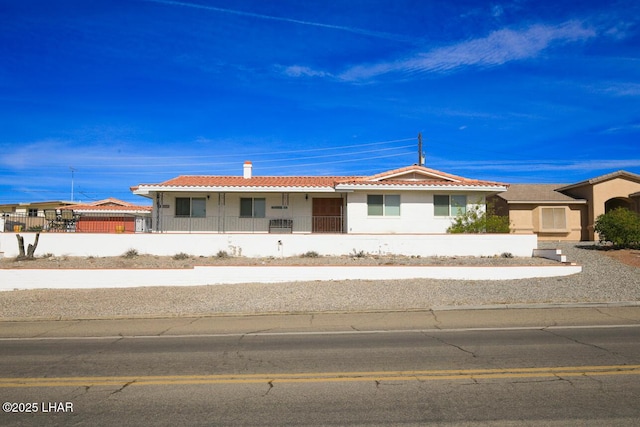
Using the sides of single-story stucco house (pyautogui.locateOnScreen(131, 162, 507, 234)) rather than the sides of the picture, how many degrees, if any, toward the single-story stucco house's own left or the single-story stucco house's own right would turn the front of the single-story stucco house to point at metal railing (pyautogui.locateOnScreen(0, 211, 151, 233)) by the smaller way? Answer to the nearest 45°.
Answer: approximately 90° to the single-story stucco house's own right

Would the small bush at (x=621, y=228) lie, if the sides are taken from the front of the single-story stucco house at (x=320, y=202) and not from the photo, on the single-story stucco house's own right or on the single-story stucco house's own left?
on the single-story stucco house's own left

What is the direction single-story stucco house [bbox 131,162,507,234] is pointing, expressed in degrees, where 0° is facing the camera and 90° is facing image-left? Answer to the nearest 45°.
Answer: approximately 0°

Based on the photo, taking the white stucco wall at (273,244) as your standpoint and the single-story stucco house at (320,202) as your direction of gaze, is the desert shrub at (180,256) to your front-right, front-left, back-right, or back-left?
back-left

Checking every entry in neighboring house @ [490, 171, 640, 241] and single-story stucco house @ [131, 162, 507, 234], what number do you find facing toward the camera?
2

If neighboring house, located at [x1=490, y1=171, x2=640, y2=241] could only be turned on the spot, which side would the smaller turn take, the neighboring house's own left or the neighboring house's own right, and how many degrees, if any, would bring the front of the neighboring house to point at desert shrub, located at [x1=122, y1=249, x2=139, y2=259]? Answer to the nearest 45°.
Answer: approximately 45° to the neighboring house's own right

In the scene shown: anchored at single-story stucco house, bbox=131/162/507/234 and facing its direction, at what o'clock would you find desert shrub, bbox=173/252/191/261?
The desert shrub is roughly at 2 o'clock from the single-story stucco house.

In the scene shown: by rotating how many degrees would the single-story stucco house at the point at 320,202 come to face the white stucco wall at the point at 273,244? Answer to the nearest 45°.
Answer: approximately 45° to its right
